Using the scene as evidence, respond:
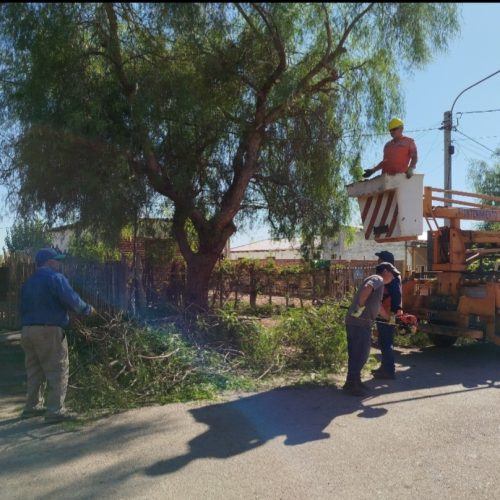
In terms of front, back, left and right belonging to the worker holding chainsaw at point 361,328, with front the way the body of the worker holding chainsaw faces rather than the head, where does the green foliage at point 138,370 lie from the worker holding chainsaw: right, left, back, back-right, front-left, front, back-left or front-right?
back

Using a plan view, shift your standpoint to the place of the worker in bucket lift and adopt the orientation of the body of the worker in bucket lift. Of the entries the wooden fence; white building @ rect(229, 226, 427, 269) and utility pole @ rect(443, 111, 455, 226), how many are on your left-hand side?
0

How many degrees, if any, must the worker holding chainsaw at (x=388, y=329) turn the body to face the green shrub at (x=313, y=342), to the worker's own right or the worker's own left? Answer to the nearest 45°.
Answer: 0° — they already face it

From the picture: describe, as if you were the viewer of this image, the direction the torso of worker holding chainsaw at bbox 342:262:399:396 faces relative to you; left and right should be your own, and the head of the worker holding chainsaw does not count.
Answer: facing to the right of the viewer

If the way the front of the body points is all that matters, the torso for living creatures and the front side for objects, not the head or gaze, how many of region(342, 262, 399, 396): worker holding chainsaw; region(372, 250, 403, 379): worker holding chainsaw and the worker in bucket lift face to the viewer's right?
1

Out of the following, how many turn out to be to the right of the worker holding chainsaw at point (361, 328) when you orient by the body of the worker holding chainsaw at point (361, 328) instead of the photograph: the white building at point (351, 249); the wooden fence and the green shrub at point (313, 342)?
0

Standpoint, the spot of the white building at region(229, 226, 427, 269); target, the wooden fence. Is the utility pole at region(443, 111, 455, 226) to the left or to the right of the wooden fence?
left

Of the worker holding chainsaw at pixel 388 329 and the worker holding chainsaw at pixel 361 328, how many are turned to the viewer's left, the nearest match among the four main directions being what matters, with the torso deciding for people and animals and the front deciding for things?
1

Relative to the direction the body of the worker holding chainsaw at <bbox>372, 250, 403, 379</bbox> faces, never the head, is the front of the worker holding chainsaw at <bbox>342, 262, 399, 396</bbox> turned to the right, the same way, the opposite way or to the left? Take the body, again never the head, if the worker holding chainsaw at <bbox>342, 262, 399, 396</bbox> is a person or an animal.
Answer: the opposite way

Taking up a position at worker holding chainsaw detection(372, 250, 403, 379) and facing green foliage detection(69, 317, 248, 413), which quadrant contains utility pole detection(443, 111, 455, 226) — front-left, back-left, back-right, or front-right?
back-right
